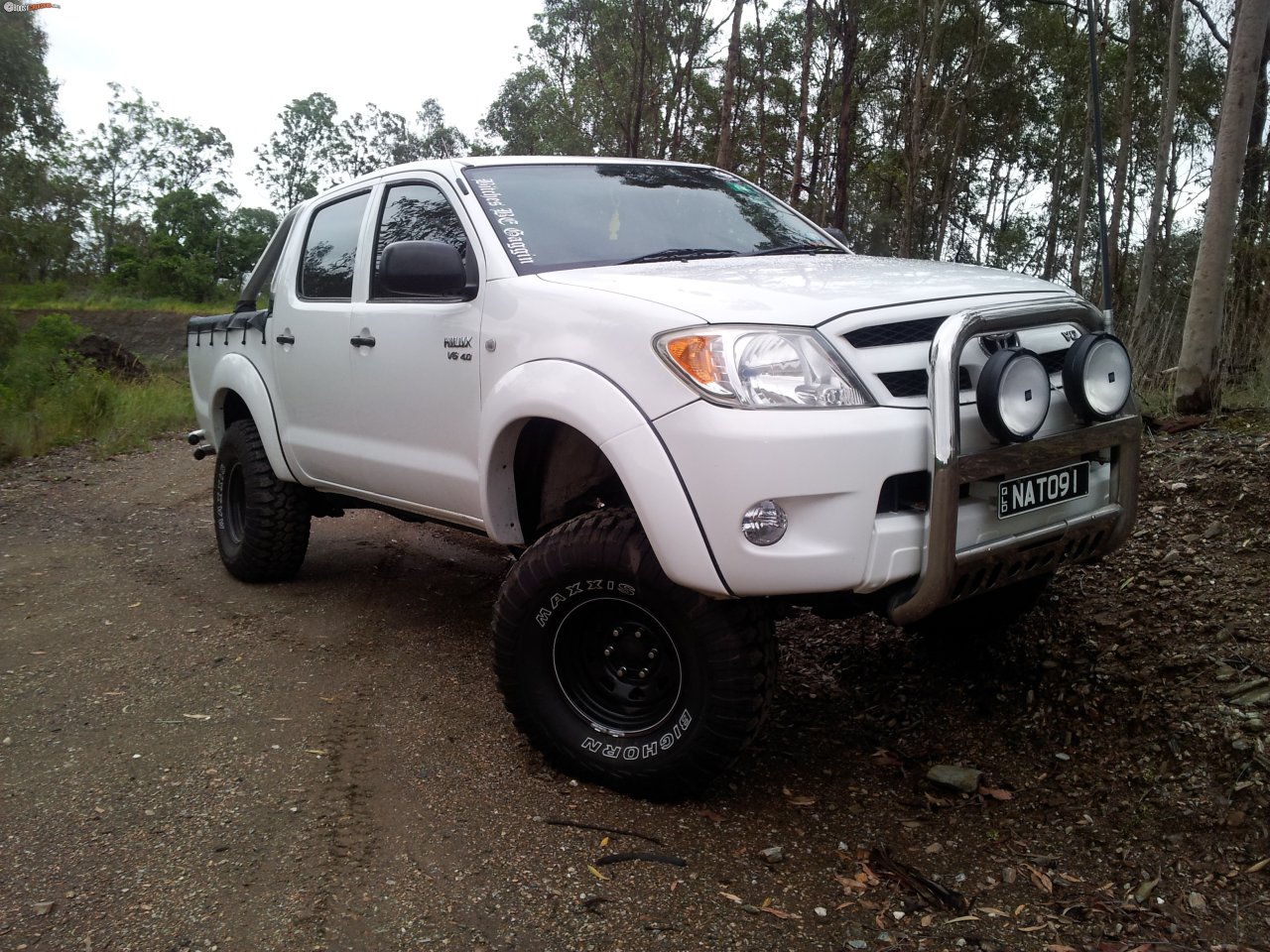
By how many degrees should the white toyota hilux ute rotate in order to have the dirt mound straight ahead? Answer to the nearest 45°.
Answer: approximately 180°

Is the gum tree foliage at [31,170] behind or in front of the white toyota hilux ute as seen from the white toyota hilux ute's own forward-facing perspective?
behind

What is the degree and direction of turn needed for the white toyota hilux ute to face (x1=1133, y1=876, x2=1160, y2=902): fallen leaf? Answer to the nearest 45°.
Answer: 0° — it already faces it

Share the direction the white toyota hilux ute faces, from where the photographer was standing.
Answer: facing the viewer and to the right of the viewer

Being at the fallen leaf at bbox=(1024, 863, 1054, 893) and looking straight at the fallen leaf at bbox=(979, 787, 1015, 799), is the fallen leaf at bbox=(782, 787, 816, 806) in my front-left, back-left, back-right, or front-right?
front-left

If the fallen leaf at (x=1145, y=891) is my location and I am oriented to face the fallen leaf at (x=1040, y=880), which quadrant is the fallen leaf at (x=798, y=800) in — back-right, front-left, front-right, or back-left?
front-right
